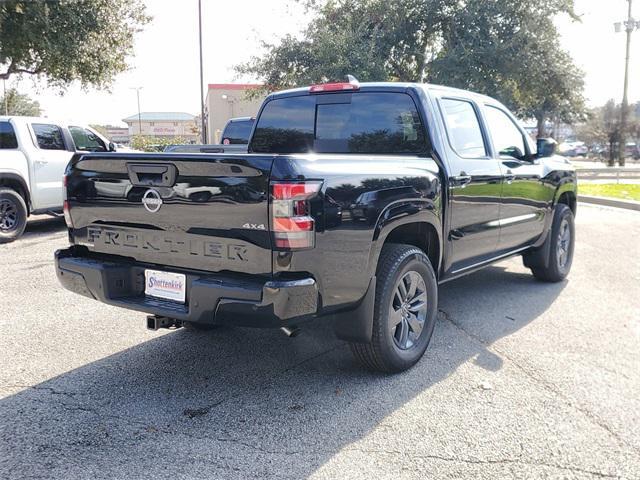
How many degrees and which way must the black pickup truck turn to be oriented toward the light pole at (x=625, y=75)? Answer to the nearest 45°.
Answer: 0° — it already faces it

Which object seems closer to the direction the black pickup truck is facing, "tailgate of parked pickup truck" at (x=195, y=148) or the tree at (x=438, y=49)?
the tree

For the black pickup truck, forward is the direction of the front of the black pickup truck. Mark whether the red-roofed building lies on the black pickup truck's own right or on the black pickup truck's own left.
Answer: on the black pickup truck's own left

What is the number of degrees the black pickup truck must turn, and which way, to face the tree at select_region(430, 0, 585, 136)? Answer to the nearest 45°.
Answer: approximately 45° to its left

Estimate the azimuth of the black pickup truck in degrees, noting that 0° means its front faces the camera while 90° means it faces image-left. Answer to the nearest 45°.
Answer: approximately 225°

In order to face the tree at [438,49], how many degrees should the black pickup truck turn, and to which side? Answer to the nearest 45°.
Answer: approximately 45° to its left

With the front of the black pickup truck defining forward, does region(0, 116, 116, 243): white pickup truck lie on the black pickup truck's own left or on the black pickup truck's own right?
on the black pickup truck's own left

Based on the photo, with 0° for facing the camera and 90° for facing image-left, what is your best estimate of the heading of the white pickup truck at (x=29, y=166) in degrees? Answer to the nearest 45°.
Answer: approximately 225°
